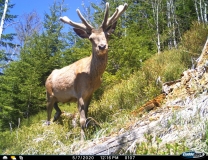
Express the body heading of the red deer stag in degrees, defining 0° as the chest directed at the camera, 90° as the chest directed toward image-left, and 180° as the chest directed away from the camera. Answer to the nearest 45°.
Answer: approximately 315°
